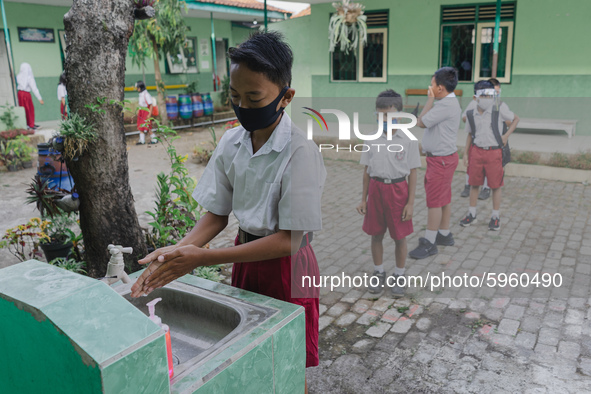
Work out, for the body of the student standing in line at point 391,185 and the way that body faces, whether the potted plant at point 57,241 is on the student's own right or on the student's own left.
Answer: on the student's own right

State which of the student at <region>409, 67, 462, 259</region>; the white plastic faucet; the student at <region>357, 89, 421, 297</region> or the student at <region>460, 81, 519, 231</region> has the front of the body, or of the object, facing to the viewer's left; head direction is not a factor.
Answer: the student at <region>409, 67, 462, 259</region>

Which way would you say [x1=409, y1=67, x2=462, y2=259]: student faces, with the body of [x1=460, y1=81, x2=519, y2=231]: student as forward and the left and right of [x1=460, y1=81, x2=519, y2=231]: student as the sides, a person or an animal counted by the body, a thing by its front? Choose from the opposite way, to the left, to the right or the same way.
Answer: to the right

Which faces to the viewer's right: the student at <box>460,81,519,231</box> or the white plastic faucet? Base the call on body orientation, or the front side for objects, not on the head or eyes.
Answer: the white plastic faucet

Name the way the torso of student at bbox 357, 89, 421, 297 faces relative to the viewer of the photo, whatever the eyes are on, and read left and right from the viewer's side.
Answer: facing the viewer

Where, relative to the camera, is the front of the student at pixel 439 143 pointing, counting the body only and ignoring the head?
to the viewer's left

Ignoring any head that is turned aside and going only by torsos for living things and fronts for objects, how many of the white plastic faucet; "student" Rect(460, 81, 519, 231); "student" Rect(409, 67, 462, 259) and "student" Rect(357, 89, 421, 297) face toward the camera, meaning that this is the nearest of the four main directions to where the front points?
2

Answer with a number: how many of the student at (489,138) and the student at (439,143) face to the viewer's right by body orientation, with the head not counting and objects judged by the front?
0

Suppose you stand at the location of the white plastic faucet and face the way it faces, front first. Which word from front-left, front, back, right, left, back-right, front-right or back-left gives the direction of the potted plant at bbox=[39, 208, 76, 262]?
left

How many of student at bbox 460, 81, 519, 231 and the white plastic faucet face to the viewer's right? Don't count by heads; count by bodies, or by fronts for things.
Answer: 1

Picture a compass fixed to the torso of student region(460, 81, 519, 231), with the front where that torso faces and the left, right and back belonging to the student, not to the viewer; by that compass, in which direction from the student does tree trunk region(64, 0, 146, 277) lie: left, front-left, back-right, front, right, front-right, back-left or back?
front-right

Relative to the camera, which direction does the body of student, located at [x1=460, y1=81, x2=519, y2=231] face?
toward the camera

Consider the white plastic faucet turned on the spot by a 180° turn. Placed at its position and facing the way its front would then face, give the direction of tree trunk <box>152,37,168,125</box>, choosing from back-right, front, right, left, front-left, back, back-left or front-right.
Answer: right

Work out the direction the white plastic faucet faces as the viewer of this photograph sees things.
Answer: facing to the right of the viewer

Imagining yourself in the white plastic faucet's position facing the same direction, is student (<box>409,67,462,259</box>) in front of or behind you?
in front

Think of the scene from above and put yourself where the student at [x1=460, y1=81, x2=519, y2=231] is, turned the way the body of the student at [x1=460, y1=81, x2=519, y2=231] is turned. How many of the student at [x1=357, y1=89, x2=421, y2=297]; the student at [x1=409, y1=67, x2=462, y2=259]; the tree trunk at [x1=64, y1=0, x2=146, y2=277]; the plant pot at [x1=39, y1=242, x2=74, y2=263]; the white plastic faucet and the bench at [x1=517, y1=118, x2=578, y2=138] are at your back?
1

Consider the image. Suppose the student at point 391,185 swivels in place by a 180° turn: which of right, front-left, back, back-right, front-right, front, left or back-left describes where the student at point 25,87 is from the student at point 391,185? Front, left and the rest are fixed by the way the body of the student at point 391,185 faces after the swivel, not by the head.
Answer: front-left
